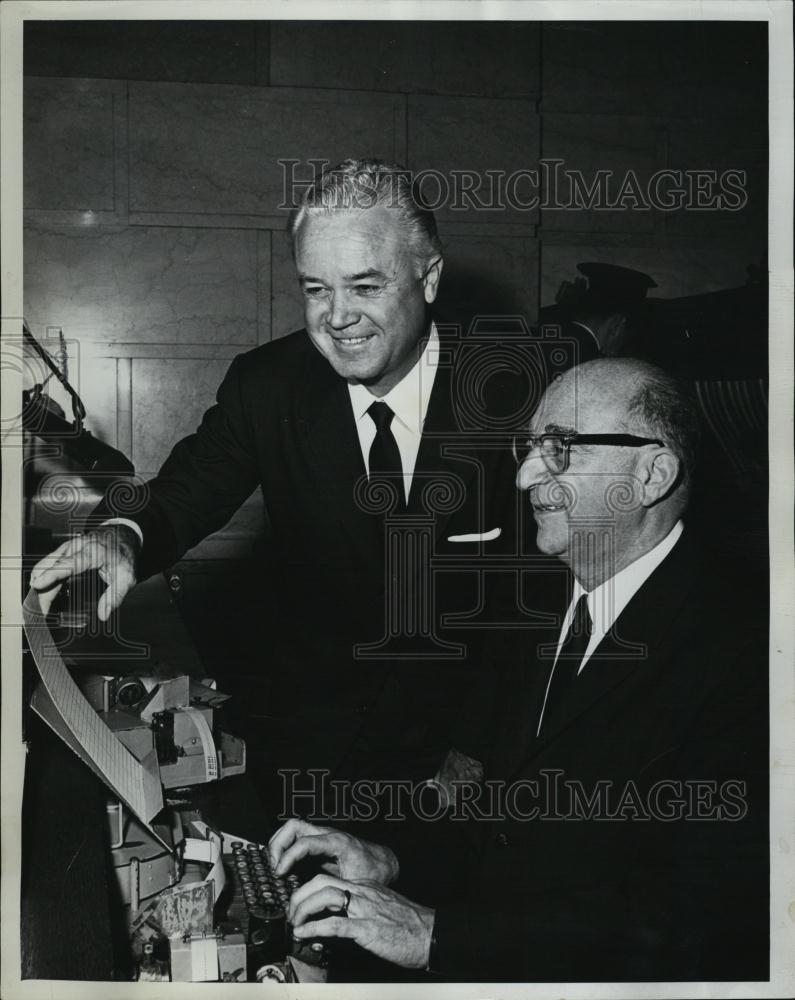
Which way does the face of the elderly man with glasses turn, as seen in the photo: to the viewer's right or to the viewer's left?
to the viewer's left

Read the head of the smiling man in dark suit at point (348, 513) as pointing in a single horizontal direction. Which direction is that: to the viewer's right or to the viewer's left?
to the viewer's left

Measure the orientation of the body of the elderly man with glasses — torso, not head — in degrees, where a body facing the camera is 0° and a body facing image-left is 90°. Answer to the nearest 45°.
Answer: approximately 45°
